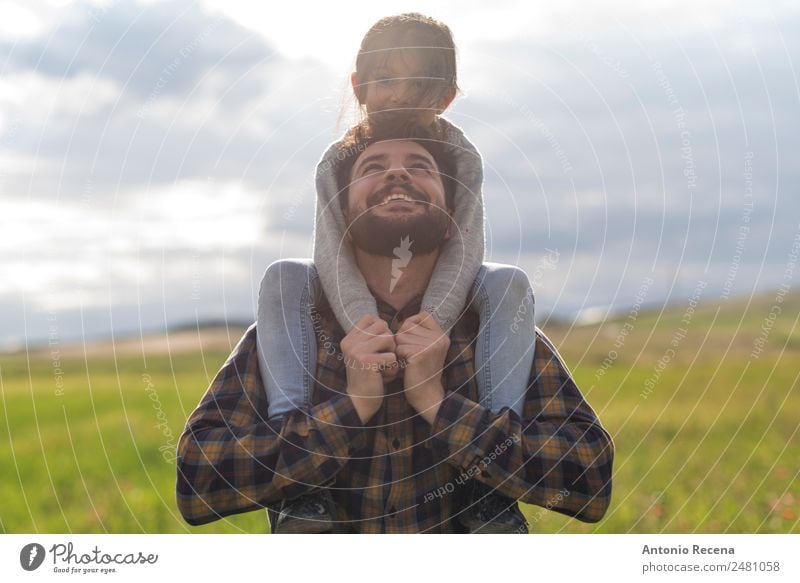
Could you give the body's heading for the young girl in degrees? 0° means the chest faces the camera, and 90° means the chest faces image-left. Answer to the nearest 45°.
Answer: approximately 0°
